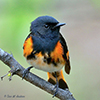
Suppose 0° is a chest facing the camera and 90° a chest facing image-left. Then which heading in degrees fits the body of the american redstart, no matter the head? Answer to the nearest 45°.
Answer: approximately 0°
